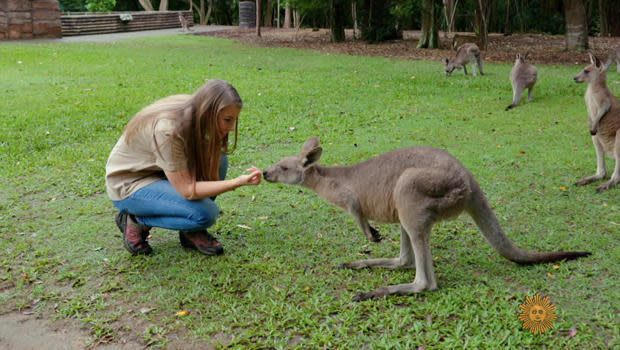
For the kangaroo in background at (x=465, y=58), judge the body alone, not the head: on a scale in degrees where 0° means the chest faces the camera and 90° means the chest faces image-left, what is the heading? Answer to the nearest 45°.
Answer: approximately 90°

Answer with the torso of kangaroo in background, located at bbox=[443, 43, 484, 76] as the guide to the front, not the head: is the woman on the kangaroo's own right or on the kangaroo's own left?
on the kangaroo's own left

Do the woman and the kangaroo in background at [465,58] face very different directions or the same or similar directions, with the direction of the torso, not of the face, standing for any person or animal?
very different directions

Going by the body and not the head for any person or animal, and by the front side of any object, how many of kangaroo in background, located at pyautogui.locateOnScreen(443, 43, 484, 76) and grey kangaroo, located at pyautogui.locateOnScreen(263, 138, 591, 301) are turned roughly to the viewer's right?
0

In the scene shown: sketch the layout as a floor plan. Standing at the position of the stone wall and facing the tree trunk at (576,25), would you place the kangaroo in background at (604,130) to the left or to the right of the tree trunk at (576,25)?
right

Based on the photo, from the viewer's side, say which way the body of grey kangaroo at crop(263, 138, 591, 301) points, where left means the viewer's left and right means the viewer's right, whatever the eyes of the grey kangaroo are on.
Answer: facing to the left of the viewer

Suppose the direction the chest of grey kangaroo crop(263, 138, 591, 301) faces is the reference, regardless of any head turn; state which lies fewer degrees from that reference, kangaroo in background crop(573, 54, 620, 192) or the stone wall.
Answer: the stone wall

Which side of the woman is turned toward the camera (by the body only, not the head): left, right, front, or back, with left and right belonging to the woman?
right

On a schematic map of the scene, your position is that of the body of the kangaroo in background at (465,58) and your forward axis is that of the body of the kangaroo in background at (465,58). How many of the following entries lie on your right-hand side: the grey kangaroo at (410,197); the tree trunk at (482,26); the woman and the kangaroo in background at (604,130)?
1

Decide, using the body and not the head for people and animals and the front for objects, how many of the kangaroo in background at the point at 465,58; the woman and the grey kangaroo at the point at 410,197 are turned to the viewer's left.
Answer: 2

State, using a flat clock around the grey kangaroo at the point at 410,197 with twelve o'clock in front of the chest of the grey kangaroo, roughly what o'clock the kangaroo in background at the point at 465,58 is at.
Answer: The kangaroo in background is roughly at 3 o'clock from the grey kangaroo.

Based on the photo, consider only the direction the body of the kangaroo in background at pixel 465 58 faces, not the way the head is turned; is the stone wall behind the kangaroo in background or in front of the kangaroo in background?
in front
